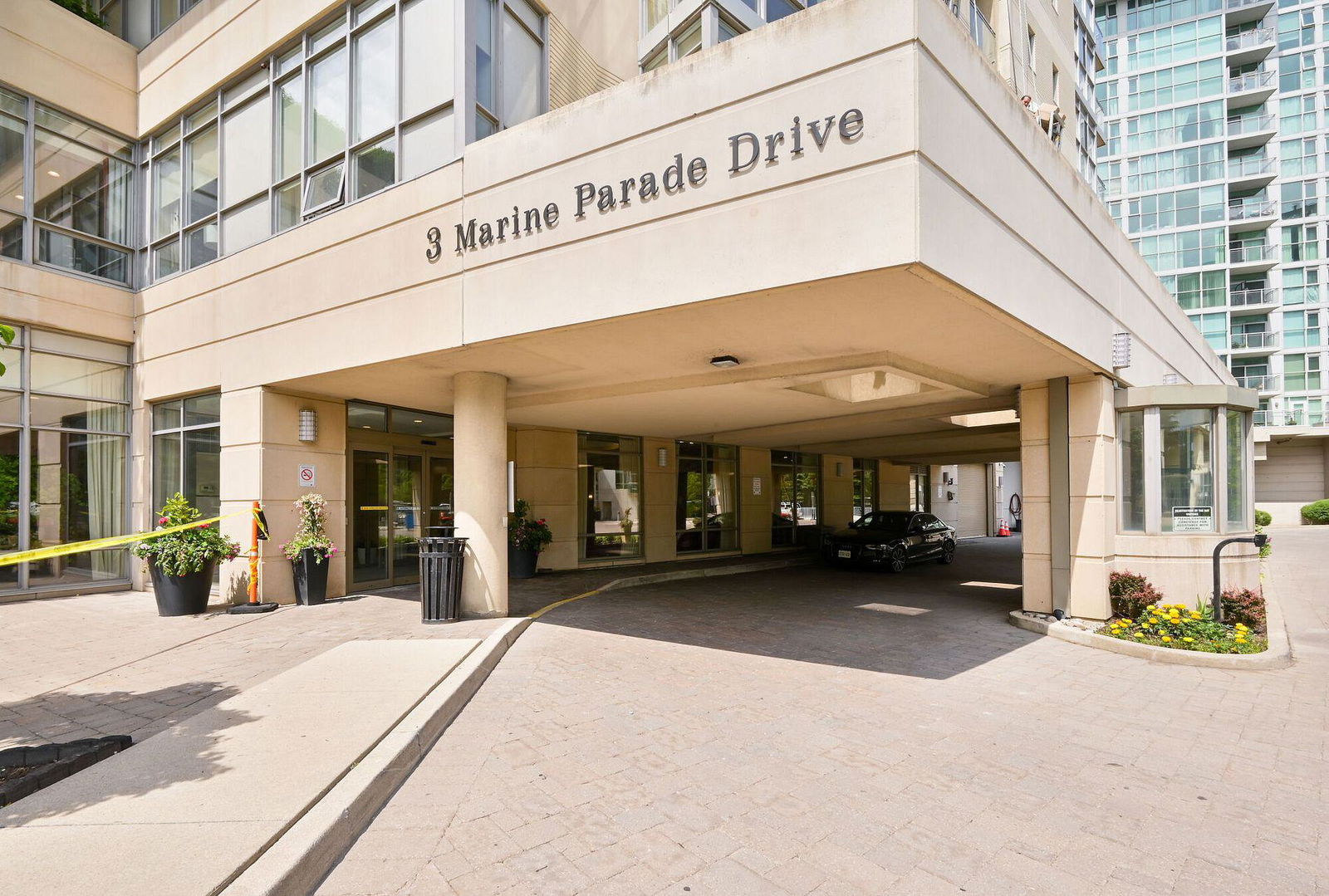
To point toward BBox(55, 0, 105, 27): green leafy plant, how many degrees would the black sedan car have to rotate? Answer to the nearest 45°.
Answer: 0° — it already faces it

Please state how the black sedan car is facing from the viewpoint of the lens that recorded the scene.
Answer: facing the viewer and to the left of the viewer

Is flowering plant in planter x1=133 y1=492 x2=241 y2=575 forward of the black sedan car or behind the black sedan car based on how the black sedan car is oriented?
forward

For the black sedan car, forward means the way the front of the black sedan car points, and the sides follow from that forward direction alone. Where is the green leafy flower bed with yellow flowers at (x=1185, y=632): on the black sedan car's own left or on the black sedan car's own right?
on the black sedan car's own left

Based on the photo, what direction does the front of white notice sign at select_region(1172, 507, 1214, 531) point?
toward the camera

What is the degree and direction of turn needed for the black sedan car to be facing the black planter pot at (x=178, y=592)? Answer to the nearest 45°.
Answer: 0° — it already faces it

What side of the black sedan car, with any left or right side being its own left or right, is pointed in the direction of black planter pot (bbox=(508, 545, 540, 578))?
front

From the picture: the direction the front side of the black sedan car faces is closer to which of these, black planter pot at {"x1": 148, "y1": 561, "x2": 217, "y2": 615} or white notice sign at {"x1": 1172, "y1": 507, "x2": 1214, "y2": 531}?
the black planter pot

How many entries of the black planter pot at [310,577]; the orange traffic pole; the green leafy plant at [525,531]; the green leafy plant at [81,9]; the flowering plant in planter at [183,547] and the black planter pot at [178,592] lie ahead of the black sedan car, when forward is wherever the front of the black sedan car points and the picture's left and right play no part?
6

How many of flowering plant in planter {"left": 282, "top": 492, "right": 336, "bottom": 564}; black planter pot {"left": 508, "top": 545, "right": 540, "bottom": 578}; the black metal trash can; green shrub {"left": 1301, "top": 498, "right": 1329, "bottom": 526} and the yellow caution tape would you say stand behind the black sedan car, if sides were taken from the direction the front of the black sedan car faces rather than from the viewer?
1

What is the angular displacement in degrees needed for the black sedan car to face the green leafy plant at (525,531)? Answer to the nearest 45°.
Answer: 0° — it already faces it

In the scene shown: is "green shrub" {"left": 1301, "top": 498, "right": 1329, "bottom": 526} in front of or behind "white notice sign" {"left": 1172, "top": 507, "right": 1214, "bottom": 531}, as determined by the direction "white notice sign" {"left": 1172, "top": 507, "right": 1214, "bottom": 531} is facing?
behind
